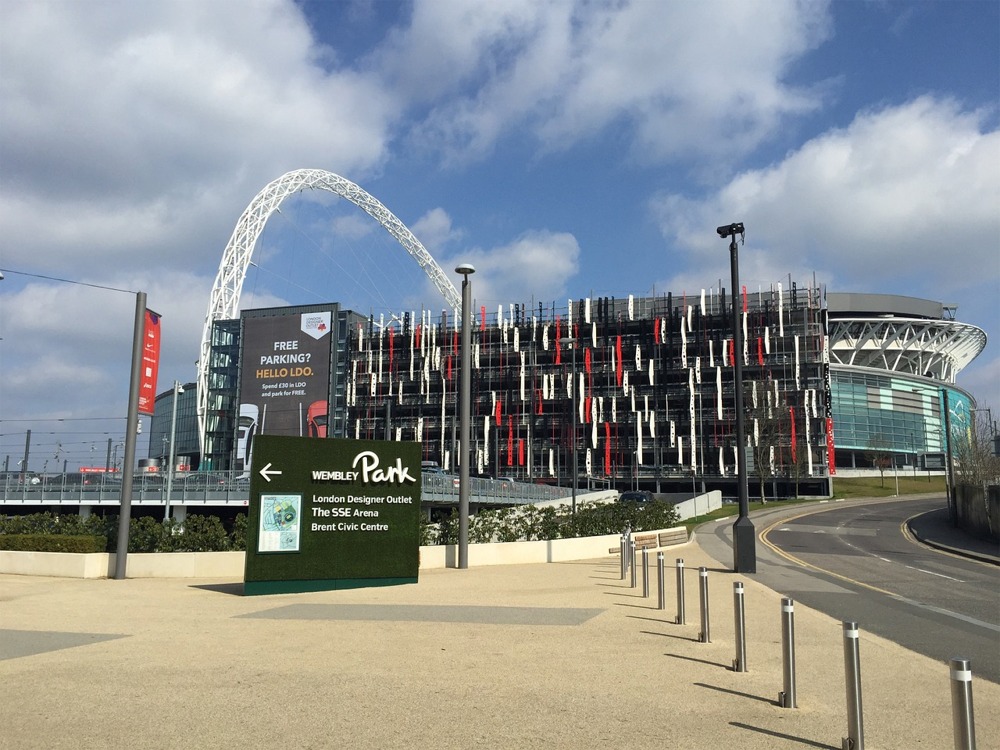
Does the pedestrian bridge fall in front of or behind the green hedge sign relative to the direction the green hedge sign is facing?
behind

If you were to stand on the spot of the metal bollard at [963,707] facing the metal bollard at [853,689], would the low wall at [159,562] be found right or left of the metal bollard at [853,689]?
left

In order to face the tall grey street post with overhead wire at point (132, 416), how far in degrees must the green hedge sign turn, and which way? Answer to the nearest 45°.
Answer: approximately 135° to its right

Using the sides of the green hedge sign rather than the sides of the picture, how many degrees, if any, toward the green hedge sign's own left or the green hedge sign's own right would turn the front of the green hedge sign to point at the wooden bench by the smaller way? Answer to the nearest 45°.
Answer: approximately 135° to the green hedge sign's own left

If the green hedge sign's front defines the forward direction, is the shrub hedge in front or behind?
behind

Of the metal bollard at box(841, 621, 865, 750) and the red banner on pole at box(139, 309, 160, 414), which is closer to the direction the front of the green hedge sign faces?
the metal bollard

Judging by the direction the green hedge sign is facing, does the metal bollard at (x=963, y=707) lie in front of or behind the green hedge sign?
in front

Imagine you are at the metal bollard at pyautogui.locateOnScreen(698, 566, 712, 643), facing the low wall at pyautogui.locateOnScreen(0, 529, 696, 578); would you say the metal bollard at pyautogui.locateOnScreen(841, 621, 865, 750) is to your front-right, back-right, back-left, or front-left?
back-left

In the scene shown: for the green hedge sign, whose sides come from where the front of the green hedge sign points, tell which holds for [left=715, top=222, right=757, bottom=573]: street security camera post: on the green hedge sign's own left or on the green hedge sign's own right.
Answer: on the green hedge sign's own left

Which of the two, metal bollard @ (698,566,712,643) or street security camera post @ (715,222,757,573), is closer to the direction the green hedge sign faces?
the metal bollard

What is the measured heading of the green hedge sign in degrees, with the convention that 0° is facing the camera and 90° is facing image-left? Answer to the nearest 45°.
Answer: approximately 0°

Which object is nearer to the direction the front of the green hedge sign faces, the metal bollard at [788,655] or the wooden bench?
the metal bollard
